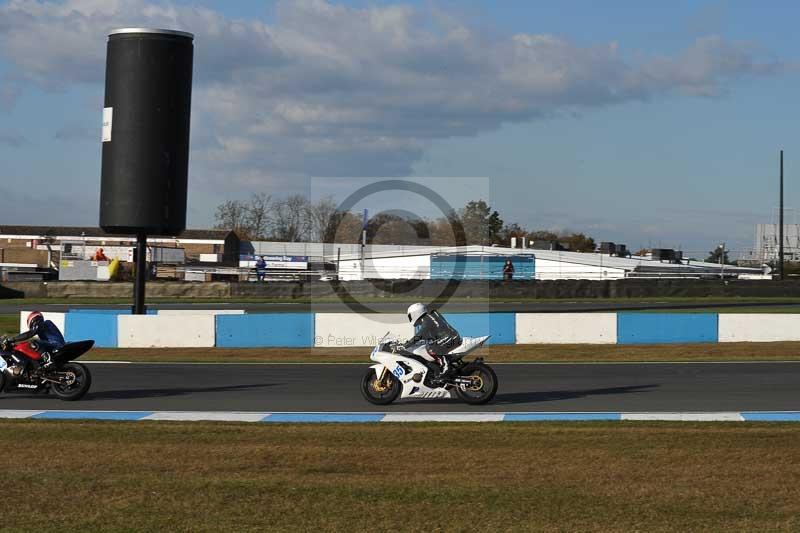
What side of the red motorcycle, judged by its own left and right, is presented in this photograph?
left

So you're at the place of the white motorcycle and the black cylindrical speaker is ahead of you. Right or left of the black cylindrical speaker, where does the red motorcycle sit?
left

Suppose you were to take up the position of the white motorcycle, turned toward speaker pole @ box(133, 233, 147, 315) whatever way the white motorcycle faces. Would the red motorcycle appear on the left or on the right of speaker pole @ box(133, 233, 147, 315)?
left

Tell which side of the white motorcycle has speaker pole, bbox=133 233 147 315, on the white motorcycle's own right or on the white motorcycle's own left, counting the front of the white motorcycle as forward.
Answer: on the white motorcycle's own right

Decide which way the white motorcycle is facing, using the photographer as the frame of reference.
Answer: facing to the left of the viewer

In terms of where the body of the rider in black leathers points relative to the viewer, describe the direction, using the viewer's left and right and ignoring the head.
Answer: facing to the left of the viewer

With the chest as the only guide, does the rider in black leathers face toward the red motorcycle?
yes

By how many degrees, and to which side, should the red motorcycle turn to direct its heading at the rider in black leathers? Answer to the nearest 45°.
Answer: approximately 135° to its left

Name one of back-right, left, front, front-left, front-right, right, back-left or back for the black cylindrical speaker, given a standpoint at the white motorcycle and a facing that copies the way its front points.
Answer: front-right

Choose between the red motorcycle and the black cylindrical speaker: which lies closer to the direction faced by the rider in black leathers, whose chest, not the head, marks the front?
the red motorcycle
